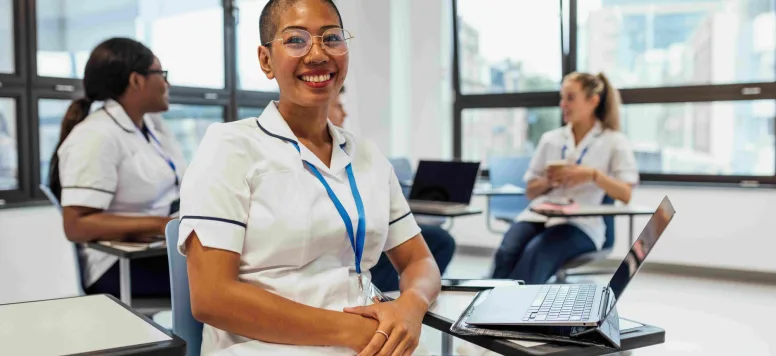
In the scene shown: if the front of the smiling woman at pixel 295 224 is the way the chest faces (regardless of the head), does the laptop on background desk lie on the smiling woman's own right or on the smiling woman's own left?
on the smiling woman's own left

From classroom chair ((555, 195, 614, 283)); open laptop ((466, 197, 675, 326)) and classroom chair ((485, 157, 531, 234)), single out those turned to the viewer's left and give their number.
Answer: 2

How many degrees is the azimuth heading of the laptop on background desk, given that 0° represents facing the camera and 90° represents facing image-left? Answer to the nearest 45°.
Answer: approximately 45°

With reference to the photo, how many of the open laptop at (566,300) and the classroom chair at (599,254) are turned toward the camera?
0

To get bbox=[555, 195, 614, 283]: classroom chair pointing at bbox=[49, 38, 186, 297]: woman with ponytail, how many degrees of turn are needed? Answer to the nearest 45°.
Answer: approximately 45° to its left

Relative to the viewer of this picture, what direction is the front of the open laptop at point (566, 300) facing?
facing to the left of the viewer

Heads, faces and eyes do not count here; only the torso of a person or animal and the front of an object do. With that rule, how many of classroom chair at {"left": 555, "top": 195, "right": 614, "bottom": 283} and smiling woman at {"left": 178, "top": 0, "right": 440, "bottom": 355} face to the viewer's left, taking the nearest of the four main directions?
1

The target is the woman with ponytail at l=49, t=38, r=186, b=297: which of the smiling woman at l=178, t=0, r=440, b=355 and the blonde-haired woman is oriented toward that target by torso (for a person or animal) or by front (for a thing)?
the blonde-haired woman

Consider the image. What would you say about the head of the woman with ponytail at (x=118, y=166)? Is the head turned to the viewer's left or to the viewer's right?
to the viewer's right

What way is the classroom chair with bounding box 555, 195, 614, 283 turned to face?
to the viewer's left
